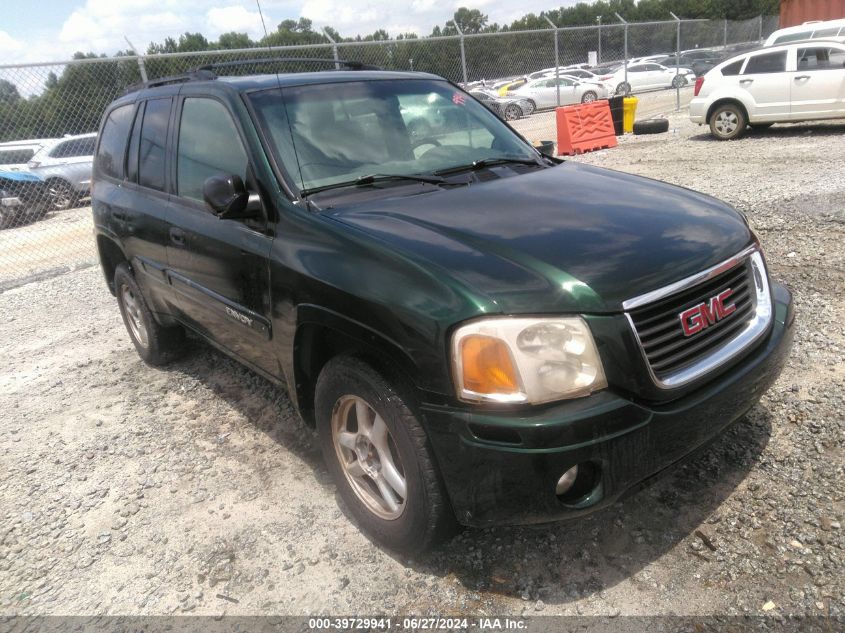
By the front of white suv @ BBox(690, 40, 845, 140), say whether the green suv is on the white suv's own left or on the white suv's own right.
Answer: on the white suv's own right

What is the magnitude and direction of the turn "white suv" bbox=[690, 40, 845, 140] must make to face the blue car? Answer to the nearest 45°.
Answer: approximately 135° to its right

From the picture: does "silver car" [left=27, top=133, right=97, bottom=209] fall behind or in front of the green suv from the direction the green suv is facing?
behind

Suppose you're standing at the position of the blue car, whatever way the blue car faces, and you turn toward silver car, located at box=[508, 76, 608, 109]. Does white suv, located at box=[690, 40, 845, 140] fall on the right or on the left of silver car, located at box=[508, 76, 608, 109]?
right

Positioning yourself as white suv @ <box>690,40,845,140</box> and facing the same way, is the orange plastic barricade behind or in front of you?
behind

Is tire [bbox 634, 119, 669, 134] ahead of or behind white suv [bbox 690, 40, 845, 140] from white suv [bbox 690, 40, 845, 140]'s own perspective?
behind

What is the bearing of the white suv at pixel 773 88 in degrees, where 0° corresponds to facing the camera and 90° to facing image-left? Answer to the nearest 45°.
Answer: approximately 270°

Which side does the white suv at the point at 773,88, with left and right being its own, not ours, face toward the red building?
left

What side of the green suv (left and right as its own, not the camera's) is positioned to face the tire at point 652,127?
left

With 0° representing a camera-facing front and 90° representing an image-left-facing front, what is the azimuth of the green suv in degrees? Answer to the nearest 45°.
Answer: approximately 315°

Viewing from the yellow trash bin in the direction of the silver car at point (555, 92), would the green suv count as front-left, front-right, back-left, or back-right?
back-left
